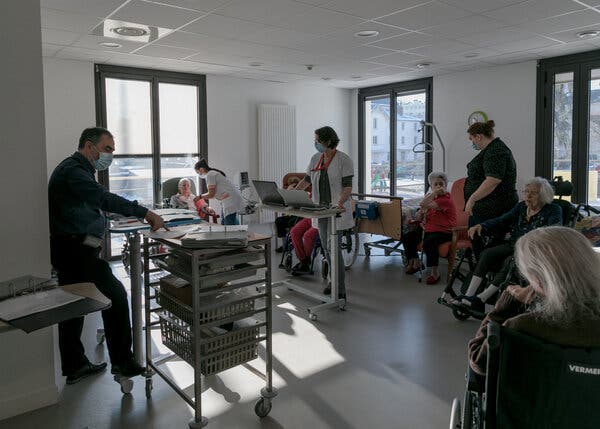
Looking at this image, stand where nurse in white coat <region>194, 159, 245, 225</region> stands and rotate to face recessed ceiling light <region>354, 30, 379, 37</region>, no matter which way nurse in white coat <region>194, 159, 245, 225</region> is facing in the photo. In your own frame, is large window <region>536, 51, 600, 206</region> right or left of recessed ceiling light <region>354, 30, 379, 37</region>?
left

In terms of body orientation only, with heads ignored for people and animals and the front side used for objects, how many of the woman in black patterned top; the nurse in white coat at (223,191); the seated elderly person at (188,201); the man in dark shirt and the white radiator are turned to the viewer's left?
2

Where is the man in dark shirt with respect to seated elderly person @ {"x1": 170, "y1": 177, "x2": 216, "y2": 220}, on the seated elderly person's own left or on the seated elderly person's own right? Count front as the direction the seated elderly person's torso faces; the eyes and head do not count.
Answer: on the seated elderly person's own right

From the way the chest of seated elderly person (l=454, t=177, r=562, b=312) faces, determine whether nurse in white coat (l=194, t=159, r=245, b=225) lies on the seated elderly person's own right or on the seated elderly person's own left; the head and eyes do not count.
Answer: on the seated elderly person's own right

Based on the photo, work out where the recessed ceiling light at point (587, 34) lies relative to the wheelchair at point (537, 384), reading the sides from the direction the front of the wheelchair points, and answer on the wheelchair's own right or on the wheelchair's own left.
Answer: on the wheelchair's own right

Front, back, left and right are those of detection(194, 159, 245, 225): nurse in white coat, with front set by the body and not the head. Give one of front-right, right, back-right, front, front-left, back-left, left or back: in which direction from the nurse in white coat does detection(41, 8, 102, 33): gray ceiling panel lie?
front-left

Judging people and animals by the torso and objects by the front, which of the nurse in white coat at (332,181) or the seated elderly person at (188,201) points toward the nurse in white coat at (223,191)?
the seated elderly person

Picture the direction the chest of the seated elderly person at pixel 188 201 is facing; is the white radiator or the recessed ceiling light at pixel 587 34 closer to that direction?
the recessed ceiling light

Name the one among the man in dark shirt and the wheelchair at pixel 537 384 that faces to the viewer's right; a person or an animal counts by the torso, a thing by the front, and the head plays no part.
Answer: the man in dark shirt

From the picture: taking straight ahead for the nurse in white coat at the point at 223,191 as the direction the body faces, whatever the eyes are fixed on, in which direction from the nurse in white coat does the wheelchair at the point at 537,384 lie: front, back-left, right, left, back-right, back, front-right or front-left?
left

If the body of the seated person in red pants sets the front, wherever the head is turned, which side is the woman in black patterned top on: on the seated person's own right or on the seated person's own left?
on the seated person's own left

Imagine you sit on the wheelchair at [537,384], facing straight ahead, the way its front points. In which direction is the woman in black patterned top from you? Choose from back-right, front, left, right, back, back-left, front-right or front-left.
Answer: front-right

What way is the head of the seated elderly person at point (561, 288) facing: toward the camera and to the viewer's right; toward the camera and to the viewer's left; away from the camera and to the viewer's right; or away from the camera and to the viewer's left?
away from the camera and to the viewer's left

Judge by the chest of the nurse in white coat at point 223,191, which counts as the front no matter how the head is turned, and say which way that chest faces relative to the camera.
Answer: to the viewer's left

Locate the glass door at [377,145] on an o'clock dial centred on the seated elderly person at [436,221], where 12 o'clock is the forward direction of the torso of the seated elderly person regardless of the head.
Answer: The glass door is roughly at 4 o'clock from the seated elderly person.

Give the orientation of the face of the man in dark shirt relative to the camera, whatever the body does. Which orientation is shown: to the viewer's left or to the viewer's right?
to the viewer's right
